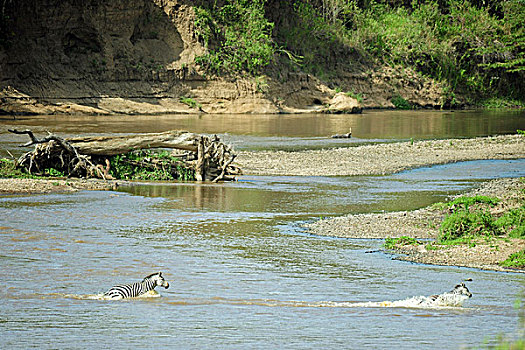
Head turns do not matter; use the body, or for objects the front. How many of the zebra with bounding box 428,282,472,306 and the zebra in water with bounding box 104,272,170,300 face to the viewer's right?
2

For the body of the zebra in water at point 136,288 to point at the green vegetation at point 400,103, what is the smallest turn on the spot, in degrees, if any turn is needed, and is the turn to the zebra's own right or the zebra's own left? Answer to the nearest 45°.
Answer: approximately 45° to the zebra's own left

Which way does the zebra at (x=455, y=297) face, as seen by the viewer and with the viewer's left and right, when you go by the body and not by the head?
facing to the right of the viewer

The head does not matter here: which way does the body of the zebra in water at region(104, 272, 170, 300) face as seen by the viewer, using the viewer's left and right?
facing to the right of the viewer

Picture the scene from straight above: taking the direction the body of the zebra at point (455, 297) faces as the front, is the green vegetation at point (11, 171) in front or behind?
behind

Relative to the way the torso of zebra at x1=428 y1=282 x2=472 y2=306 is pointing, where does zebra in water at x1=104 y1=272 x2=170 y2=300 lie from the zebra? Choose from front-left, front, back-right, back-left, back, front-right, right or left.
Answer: back

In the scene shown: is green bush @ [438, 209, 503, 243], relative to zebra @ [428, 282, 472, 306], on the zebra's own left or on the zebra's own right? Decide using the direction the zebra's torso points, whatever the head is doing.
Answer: on the zebra's own left

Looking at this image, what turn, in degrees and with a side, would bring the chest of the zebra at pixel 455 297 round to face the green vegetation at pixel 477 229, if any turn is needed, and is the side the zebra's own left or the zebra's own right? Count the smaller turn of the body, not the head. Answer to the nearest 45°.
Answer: approximately 90° to the zebra's own left

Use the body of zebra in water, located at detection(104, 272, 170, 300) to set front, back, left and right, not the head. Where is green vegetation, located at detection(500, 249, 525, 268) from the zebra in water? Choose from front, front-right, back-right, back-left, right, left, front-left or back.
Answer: front

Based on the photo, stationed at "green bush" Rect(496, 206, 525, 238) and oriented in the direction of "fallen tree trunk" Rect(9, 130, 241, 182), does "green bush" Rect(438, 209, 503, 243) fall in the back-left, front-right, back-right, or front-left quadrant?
front-left
